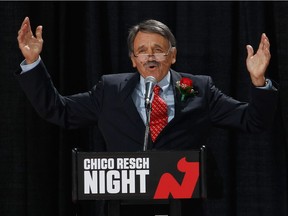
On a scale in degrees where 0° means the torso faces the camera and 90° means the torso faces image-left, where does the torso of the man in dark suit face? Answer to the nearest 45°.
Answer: approximately 0°

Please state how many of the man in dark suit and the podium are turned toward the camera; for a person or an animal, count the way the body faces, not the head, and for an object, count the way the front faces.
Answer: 2

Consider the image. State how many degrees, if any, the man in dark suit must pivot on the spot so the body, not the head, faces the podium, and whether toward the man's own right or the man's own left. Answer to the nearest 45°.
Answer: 0° — they already face it

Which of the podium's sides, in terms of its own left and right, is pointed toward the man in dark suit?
back
